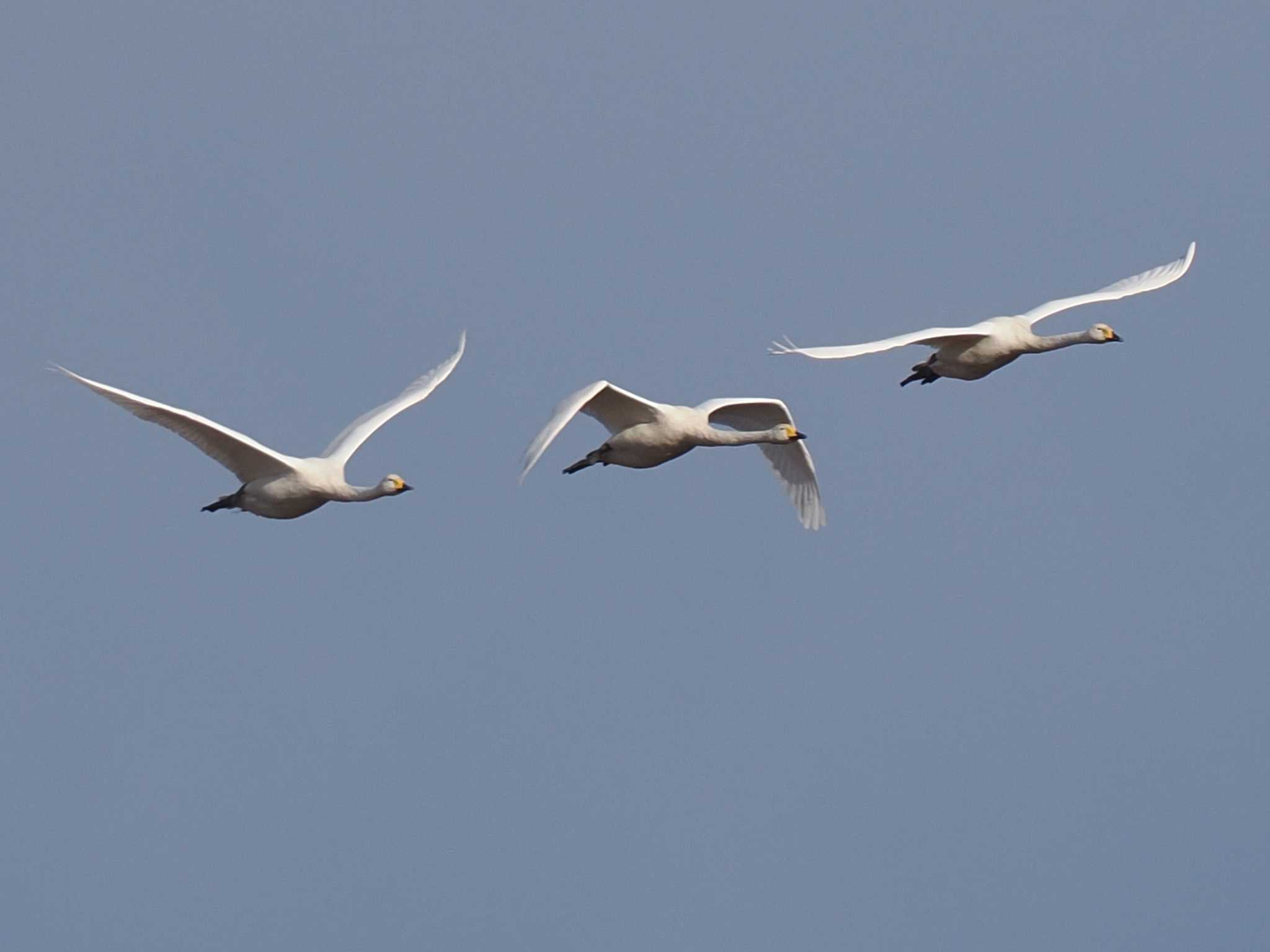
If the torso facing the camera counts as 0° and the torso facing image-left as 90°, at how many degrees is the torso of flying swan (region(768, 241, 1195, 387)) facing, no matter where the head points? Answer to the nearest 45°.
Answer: approximately 315°

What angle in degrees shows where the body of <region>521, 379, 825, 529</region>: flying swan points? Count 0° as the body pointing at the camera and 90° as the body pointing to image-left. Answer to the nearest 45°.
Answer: approximately 315°

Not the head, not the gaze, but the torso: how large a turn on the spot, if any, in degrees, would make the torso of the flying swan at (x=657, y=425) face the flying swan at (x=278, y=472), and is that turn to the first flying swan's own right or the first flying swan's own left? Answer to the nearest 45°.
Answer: approximately 135° to the first flying swan's own right

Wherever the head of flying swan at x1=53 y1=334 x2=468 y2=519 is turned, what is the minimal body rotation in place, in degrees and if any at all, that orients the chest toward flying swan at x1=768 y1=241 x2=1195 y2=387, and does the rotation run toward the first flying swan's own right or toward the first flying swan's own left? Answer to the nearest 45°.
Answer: approximately 45° to the first flying swan's own left
